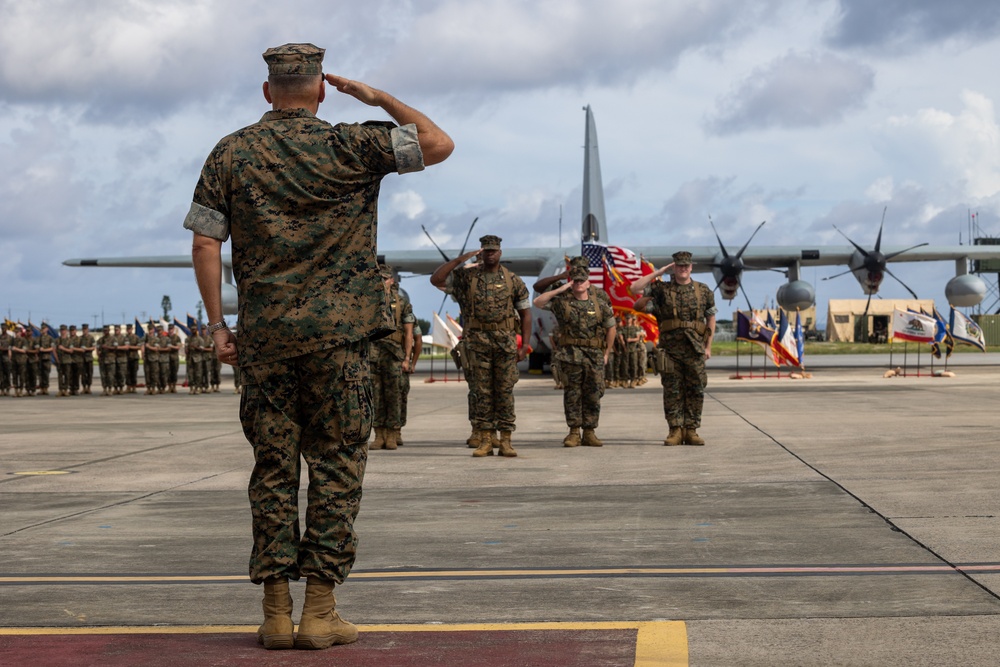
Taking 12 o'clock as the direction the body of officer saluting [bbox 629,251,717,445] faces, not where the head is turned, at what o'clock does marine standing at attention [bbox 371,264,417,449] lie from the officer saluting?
The marine standing at attention is roughly at 3 o'clock from the officer saluting.

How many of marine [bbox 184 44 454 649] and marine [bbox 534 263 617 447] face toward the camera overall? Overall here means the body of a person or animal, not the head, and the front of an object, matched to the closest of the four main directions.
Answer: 1

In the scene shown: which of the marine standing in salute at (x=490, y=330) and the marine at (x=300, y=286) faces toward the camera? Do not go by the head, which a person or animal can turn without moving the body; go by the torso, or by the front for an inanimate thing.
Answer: the marine standing in salute at (x=490, y=330)

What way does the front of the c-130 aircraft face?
toward the camera

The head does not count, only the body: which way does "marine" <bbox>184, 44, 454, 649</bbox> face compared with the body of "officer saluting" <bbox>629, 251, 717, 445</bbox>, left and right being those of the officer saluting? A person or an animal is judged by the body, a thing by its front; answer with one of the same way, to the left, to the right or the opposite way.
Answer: the opposite way

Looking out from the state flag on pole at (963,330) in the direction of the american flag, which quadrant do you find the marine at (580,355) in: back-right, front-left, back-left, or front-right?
front-left

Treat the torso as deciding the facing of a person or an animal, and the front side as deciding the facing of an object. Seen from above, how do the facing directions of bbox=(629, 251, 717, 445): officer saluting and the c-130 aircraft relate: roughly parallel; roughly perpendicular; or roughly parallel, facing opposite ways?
roughly parallel

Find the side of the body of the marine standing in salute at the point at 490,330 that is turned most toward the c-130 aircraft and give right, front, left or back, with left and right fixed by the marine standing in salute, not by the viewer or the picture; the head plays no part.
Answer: back

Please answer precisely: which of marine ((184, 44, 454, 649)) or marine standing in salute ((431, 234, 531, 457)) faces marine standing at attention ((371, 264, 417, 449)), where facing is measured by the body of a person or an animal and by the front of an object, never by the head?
marine ((184, 44, 454, 649))

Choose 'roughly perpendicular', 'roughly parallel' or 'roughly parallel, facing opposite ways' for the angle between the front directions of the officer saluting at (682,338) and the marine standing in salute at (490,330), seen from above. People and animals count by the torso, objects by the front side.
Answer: roughly parallel

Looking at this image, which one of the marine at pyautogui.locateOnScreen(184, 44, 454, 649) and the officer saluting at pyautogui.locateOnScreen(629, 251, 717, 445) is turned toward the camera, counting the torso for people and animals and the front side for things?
the officer saluting

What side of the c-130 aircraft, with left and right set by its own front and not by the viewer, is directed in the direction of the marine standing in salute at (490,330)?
front

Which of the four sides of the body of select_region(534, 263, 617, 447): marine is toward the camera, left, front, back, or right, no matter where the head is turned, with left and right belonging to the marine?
front

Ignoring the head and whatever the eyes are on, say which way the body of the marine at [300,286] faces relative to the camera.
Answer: away from the camera

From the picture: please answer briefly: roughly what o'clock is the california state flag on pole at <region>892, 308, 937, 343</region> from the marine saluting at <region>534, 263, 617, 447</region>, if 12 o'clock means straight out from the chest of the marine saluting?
The california state flag on pole is roughly at 7 o'clock from the marine saluting.

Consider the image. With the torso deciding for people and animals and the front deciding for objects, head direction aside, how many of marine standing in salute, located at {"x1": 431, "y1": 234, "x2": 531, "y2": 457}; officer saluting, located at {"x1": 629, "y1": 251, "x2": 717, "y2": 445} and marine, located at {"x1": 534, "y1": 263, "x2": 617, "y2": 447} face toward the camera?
3

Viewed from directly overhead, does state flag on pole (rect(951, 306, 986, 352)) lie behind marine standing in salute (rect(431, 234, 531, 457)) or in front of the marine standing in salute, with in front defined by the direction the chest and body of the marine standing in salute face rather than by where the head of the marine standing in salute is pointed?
behind

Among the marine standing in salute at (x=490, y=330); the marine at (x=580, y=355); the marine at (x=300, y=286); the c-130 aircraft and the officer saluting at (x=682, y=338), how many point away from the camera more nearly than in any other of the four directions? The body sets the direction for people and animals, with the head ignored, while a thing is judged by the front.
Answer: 1

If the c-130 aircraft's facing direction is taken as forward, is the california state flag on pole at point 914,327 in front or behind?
in front

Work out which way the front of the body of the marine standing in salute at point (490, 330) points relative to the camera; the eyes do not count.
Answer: toward the camera
